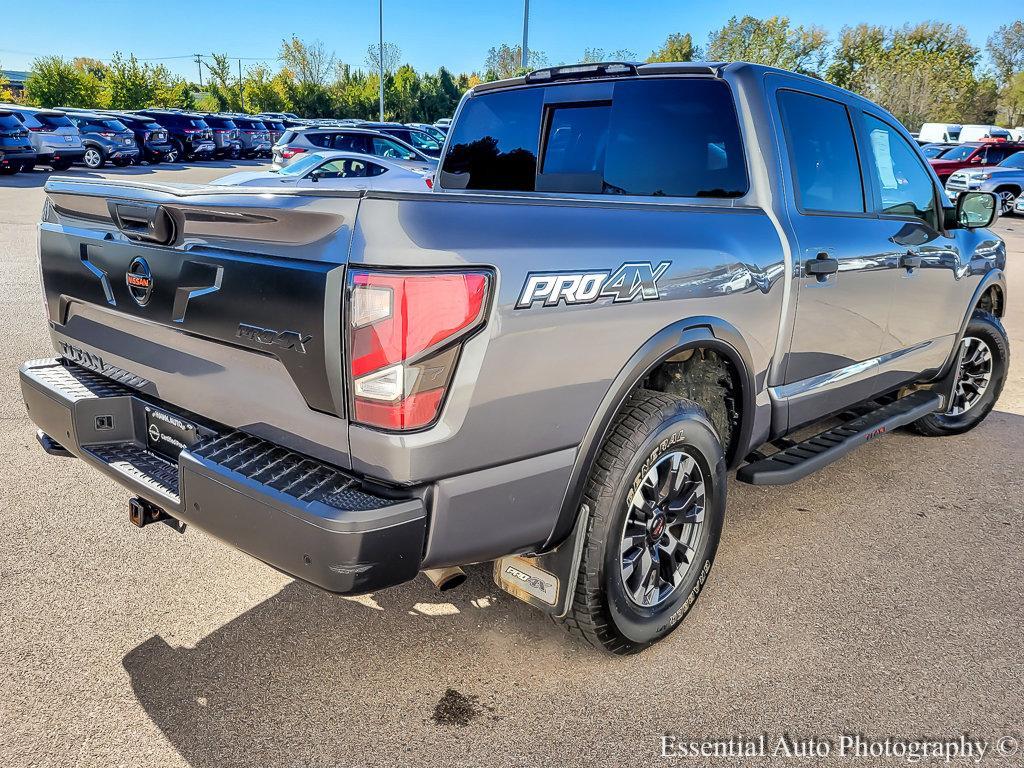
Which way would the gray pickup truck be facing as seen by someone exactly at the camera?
facing away from the viewer and to the right of the viewer

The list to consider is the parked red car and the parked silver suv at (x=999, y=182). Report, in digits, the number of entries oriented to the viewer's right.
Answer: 0

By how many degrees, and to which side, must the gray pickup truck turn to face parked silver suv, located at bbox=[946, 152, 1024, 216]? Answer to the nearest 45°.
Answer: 0° — it already faces it

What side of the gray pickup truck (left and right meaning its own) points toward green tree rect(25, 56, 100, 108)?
left

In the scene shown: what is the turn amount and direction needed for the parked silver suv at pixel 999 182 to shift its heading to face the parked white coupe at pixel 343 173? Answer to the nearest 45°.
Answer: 0° — it already faces it

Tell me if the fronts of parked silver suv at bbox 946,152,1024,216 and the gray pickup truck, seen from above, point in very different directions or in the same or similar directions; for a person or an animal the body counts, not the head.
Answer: very different directions

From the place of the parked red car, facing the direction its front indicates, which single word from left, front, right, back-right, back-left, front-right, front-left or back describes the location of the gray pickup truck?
front-left

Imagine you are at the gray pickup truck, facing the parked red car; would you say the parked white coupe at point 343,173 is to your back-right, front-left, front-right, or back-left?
front-left

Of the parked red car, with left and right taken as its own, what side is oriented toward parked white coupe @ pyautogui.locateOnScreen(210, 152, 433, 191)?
front

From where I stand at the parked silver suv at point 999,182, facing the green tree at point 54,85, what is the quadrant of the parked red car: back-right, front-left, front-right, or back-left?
front-right

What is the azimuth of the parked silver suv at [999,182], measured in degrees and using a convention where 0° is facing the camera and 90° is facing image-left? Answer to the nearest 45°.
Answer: approximately 45°

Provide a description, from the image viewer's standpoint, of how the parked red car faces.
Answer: facing the viewer and to the left of the viewer

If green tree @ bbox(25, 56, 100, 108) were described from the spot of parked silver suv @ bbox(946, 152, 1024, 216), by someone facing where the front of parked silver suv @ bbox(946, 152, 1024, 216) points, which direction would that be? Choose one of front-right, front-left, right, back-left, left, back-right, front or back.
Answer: front-right

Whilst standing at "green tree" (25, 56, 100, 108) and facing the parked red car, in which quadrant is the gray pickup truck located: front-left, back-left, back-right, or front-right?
front-right

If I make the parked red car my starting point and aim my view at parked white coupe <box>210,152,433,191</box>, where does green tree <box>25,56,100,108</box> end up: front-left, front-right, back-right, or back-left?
front-right

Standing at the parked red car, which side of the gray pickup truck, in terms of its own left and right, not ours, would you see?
front

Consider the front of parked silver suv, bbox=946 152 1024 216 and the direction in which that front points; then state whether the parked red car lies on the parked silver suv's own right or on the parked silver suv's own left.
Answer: on the parked silver suv's own right

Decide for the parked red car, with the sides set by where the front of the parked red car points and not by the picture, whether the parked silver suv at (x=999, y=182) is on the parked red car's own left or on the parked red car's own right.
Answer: on the parked red car's own left
